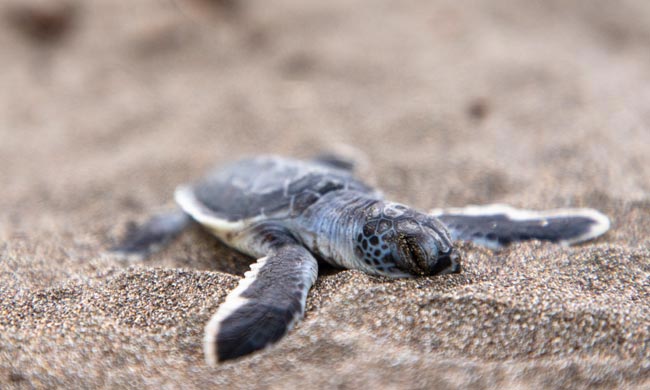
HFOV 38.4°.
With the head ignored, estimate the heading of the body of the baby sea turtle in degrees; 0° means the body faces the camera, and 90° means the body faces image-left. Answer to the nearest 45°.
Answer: approximately 315°
